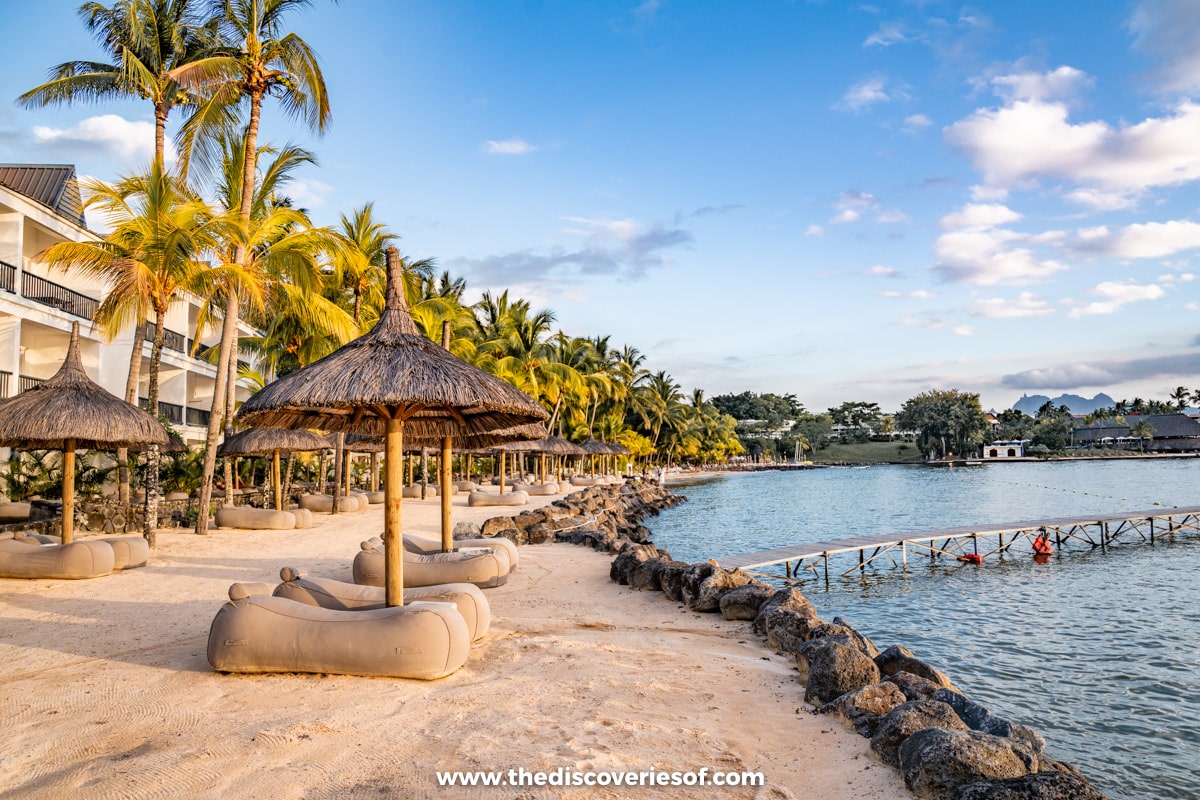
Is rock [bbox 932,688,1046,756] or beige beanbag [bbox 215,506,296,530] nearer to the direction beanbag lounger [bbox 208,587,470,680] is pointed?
the rock

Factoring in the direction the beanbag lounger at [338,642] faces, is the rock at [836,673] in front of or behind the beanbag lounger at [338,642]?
in front

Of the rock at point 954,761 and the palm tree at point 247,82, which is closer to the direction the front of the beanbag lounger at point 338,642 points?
the rock

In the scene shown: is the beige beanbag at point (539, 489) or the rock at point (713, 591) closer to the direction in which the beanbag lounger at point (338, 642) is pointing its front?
the rock
